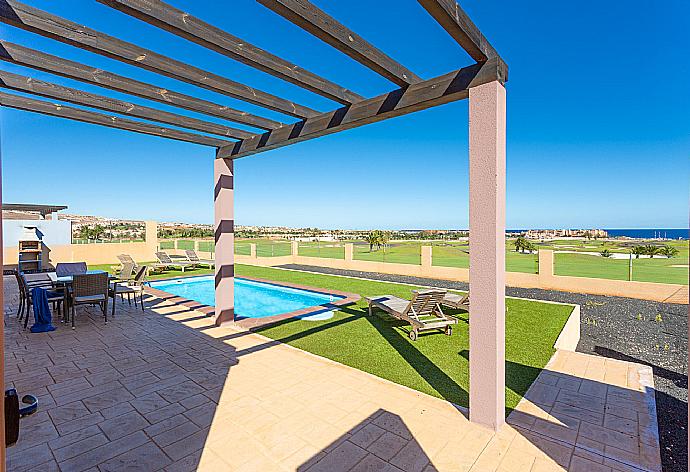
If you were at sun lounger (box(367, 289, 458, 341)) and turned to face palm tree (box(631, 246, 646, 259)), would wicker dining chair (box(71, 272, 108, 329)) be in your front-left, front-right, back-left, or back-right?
back-left

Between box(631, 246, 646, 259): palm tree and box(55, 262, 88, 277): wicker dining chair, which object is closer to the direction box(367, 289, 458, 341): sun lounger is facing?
the wicker dining chair

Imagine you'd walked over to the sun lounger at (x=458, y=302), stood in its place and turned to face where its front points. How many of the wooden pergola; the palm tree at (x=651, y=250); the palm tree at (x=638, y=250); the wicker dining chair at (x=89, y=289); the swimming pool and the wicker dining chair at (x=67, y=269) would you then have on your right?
2

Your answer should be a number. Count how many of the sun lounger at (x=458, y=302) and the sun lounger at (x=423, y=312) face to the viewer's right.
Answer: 0

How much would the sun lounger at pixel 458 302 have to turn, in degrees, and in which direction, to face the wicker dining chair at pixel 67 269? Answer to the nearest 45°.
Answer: approximately 45° to its left

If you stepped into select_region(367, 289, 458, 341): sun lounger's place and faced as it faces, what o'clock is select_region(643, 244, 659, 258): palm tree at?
The palm tree is roughly at 3 o'clock from the sun lounger.

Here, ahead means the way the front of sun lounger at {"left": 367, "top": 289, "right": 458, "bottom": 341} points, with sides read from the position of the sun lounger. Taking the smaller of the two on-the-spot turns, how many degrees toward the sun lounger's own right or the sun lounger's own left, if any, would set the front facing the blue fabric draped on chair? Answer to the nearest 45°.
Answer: approximately 45° to the sun lounger's own left

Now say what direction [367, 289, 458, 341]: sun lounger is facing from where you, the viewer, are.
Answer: facing away from the viewer and to the left of the viewer

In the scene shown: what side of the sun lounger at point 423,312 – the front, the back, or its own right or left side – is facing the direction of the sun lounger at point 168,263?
front

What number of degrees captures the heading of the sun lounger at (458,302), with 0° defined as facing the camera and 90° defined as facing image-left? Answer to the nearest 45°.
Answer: approximately 135°

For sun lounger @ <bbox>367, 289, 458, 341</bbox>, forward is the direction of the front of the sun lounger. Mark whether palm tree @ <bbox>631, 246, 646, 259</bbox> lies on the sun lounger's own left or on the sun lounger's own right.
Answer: on the sun lounger's own right

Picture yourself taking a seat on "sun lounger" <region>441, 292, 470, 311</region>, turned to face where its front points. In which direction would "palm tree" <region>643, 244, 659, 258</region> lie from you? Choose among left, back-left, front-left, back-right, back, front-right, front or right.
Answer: right

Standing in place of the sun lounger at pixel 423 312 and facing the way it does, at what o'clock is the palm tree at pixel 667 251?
The palm tree is roughly at 3 o'clock from the sun lounger.

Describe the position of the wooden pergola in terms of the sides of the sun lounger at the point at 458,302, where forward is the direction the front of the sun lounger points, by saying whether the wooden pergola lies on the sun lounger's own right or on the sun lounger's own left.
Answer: on the sun lounger's own left
